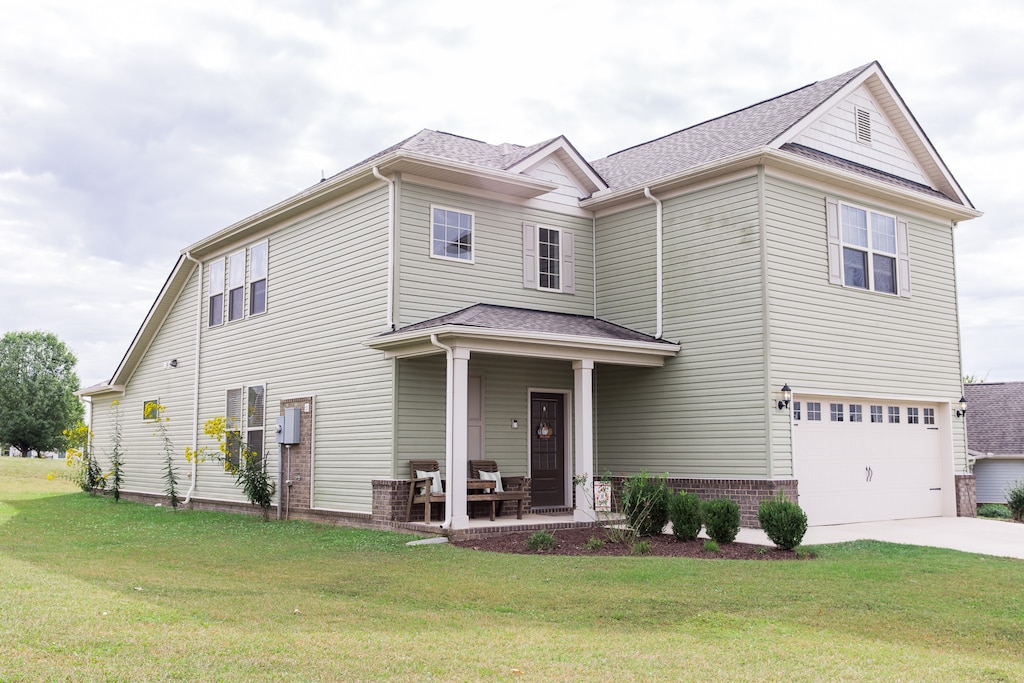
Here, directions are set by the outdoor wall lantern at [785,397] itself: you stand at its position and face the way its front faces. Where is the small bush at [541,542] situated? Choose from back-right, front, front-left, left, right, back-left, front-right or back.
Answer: right

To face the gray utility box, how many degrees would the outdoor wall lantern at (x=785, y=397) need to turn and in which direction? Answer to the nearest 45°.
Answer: approximately 135° to its right

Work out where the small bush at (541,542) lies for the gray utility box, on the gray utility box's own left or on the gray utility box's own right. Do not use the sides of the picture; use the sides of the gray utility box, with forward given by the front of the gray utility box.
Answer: on the gray utility box's own left

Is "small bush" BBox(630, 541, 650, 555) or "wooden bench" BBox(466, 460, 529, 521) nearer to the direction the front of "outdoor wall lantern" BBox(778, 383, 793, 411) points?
the small bush

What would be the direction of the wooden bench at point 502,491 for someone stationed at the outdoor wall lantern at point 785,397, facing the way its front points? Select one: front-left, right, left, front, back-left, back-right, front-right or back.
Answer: back-right

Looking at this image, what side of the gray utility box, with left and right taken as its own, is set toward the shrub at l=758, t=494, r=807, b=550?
left

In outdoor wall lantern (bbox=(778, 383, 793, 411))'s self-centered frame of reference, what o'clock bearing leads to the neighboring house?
The neighboring house is roughly at 8 o'clock from the outdoor wall lantern.

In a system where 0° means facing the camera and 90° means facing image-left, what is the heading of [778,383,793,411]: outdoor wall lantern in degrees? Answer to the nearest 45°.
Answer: approximately 315°

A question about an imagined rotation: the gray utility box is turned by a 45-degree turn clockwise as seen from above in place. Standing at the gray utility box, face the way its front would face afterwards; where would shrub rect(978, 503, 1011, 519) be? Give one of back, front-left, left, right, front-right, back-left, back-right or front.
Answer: back

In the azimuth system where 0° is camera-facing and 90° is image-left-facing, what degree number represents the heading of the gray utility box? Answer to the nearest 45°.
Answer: approximately 45°

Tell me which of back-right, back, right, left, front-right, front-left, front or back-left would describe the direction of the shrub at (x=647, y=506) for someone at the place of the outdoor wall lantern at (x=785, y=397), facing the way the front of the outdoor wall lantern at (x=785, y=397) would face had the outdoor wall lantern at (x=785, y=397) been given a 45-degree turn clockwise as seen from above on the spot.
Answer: front-right

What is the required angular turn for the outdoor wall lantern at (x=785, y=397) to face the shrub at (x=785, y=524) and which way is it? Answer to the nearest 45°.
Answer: approximately 45° to its right

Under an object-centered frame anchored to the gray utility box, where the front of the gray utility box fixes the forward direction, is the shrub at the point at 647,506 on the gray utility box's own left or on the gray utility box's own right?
on the gray utility box's own left
